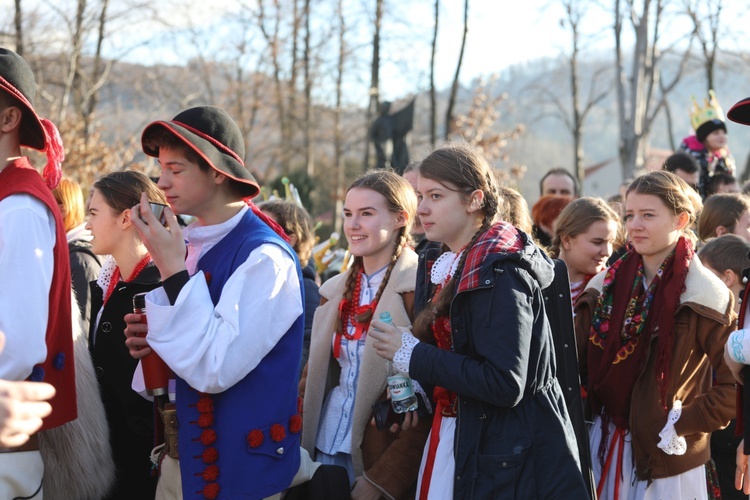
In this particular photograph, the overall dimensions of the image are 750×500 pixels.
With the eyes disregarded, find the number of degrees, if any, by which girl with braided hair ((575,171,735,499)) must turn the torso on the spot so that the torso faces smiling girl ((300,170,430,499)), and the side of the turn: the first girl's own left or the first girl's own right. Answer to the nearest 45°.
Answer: approximately 45° to the first girl's own right

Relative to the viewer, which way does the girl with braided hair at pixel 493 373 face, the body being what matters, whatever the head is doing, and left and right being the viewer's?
facing to the left of the viewer

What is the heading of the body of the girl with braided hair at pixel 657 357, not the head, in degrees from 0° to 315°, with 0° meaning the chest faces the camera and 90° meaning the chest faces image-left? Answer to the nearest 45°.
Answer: approximately 45°

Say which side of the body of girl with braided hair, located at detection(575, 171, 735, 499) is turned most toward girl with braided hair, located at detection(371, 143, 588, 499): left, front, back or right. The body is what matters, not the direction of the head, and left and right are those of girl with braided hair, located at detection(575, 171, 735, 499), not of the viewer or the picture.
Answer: front

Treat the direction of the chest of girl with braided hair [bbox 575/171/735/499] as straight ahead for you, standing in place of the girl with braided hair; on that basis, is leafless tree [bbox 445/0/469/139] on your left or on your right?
on your right

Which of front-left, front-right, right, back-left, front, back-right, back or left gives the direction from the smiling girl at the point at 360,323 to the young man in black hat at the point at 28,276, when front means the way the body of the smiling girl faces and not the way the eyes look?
front

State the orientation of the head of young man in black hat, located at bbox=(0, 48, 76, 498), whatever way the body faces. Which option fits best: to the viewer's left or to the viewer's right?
to the viewer's left

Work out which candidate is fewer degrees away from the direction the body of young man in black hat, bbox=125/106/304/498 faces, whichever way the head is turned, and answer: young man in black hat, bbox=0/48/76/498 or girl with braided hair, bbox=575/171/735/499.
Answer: the young man in black hat

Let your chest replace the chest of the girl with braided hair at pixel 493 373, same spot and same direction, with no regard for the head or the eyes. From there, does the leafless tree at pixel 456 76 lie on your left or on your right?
on your right

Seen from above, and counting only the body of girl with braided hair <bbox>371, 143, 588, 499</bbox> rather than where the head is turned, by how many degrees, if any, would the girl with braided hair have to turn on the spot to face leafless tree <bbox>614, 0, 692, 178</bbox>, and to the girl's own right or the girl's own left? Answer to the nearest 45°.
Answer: approximately 90° to the girl's own right

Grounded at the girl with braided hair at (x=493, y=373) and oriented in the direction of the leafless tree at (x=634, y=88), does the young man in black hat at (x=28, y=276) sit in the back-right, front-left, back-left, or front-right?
back-left

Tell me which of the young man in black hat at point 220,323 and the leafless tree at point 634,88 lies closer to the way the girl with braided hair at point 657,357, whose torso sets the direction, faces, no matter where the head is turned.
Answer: the young man in black hat

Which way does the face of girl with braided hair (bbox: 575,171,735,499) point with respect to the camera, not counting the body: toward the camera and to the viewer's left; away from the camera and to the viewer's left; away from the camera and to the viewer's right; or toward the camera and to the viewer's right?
toward the camera and to the viewer's left
